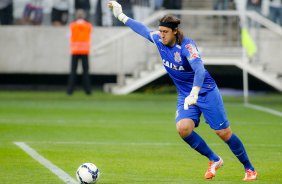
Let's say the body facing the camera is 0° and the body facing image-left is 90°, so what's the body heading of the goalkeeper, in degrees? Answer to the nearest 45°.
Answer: approximately 45°

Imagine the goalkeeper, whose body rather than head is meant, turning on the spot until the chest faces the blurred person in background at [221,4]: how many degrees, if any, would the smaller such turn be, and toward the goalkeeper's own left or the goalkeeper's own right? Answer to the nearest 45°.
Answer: approximately 135° to the goalkeeper's own right

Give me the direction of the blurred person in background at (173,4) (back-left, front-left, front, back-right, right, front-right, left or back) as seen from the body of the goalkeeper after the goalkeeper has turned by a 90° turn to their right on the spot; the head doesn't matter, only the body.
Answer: front-right
